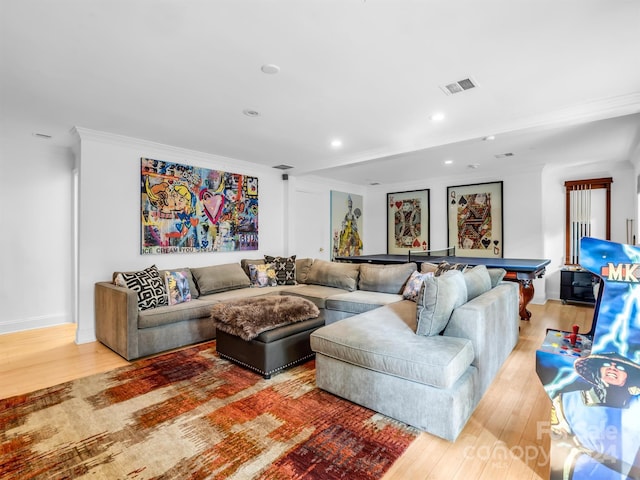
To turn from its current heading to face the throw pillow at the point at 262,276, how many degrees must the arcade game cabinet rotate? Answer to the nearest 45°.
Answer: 0° — it already faces it

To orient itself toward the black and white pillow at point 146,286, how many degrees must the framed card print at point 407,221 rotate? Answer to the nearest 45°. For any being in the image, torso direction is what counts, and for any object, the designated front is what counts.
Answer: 0° — it already faces it

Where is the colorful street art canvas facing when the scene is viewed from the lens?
facing the viewer and to the right of the viewer

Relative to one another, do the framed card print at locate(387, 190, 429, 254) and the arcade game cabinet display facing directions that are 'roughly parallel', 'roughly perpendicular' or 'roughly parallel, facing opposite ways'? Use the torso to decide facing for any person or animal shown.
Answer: roughly perpendicular

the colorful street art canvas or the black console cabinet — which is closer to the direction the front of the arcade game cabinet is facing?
the colorful street art canvas

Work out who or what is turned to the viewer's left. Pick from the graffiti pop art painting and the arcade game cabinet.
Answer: the arcade game cabinet

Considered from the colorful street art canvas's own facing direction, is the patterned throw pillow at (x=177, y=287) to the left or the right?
on its right

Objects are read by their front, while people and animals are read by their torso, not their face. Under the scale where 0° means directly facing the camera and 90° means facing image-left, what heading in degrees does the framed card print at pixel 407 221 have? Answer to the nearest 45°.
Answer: approximately 45°

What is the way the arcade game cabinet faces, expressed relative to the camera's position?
facing to the left of the viewer
